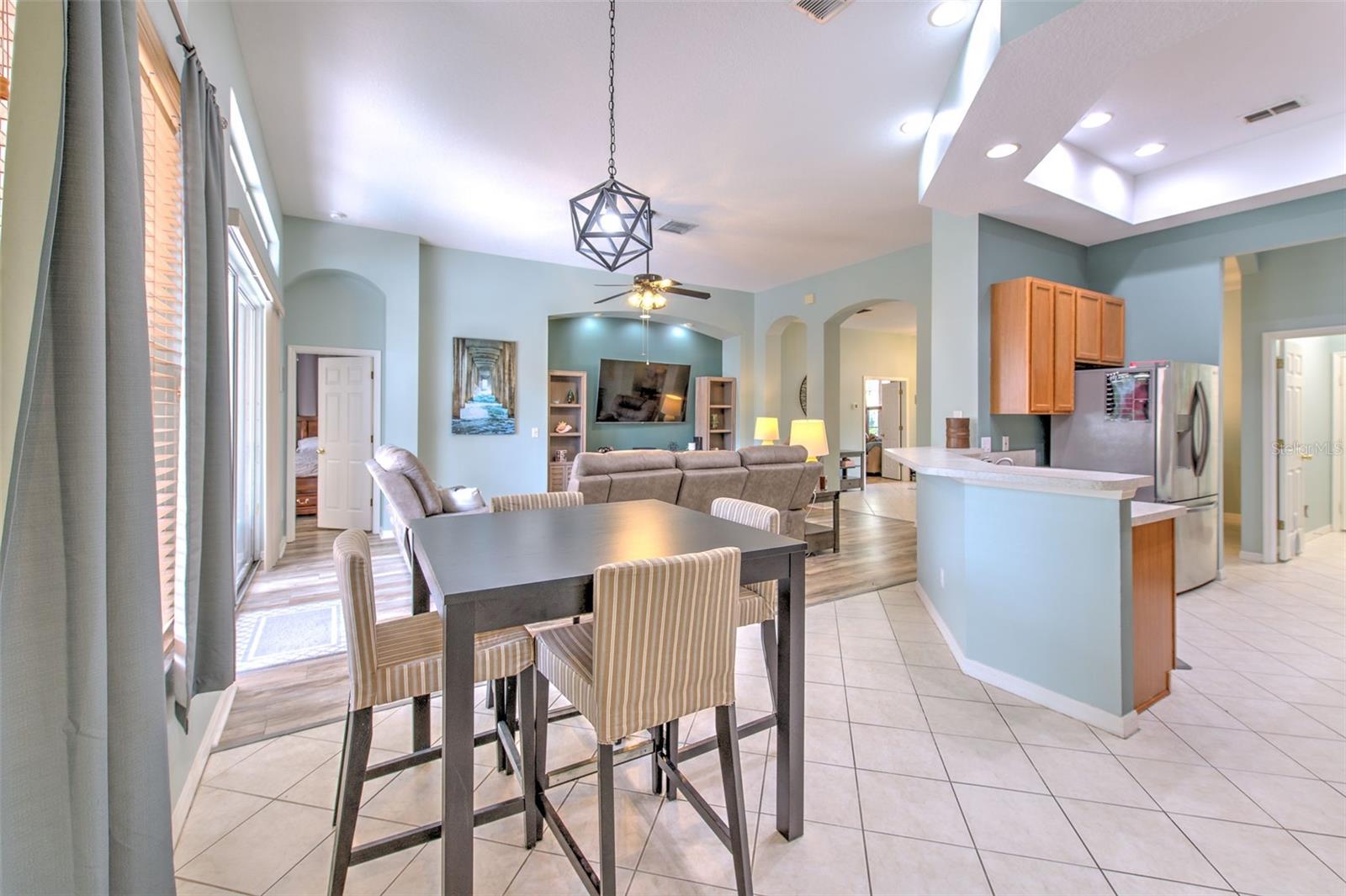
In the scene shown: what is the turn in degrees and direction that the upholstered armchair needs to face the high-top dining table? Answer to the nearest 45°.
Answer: approximately 90° to its right

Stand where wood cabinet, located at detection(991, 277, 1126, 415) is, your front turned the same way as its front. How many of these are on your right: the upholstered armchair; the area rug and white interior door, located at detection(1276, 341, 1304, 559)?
2

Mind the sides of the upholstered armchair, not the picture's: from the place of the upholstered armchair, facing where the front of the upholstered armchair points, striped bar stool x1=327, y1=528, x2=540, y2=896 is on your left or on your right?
on your right

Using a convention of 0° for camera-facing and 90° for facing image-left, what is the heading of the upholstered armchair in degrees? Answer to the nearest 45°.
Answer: approximately 270°
